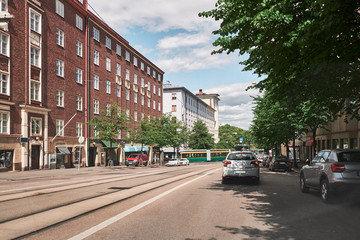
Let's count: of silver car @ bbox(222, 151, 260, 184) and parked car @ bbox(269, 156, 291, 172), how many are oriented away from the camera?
2

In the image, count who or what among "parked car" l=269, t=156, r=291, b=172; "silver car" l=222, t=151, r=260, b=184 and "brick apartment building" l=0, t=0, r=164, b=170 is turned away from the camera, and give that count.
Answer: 2

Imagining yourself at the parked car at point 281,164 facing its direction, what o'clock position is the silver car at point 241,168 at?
The silver car is roughly at 6 o'clock from the parked car.

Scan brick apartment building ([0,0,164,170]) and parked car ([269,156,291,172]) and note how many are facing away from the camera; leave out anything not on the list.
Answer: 1

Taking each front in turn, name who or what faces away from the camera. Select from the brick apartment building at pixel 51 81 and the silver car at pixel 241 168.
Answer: the silver car

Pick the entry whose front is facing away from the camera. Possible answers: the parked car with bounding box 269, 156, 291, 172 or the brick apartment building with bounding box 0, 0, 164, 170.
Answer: the parked car

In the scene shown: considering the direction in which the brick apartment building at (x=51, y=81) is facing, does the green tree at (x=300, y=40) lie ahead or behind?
ahead

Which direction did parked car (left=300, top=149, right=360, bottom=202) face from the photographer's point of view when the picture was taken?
facing away from the viewer and to the left of the viewer

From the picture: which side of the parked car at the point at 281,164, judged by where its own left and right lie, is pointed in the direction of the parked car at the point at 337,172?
back

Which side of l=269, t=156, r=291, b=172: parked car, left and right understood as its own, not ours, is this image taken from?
back

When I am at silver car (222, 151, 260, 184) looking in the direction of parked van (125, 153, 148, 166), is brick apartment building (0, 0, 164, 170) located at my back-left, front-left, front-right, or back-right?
front-left

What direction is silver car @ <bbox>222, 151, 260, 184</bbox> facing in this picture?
away from the camera

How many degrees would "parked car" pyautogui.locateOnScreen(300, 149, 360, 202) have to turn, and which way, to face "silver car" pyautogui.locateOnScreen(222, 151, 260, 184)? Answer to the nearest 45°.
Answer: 0° — it already faces it

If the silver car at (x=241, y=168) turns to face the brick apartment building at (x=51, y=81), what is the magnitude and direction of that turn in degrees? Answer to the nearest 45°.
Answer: approximately 45° to its left
